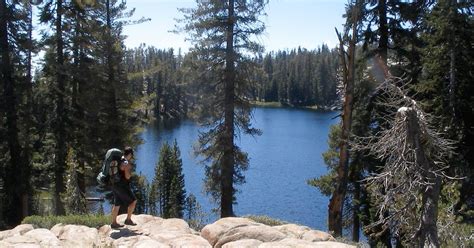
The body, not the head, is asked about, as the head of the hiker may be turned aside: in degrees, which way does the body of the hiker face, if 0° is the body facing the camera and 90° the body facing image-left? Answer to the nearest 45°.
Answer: approximately 270°

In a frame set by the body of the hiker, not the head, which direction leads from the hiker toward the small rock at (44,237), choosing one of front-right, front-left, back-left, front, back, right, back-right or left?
back

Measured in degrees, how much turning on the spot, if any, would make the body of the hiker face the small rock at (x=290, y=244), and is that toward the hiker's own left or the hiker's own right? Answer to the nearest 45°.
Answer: approximately 45° to the hiker's own right

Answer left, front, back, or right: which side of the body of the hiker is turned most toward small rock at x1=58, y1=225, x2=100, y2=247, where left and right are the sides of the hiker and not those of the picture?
back

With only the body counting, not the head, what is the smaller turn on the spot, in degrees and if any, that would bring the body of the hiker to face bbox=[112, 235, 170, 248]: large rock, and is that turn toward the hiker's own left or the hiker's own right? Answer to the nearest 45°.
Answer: approximately 90° to the hiker's own right

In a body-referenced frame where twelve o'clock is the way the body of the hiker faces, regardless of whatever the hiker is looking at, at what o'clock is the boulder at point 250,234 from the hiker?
The boulder is roughly at 1 o'clock from the hiker.

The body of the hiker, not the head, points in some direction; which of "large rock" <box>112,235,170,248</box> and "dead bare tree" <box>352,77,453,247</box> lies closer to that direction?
the dead bare tree

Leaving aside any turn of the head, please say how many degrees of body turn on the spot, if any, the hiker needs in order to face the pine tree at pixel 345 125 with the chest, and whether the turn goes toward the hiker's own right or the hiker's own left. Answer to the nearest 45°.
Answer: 0° — they already face it

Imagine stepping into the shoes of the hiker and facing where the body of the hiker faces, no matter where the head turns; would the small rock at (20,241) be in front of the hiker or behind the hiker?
behind
